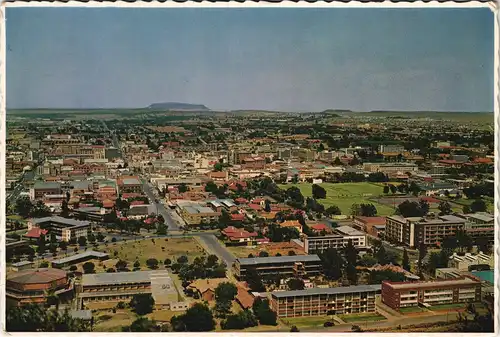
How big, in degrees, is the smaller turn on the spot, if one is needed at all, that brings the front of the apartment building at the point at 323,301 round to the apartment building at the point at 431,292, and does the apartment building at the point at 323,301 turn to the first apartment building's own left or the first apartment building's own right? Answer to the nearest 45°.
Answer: approximately 90° to the first apartment building's own left

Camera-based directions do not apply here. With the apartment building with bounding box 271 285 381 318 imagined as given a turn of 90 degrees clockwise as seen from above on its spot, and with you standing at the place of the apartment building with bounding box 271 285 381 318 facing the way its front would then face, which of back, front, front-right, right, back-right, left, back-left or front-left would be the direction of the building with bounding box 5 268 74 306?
front

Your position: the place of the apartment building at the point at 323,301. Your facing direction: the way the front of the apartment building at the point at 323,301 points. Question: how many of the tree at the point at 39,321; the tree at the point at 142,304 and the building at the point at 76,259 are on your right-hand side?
3

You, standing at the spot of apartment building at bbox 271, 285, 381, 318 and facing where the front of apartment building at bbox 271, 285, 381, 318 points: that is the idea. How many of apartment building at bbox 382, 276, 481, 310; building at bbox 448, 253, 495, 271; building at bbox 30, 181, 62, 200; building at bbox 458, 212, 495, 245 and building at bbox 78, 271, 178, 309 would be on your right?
2

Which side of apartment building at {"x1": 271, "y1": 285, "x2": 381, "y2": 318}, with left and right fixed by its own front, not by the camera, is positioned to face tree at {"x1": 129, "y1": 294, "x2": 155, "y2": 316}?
right

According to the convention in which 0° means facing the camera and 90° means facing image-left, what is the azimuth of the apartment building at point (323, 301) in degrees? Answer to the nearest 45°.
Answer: approximately 0°

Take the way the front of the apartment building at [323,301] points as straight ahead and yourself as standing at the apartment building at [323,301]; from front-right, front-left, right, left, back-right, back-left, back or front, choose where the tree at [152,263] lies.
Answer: right

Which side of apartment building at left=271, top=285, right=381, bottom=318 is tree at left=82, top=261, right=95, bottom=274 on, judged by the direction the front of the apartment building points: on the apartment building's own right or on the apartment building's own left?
on the apartment building's own right

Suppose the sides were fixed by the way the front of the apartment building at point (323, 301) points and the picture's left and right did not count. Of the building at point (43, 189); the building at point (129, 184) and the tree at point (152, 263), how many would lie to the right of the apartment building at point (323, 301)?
3
